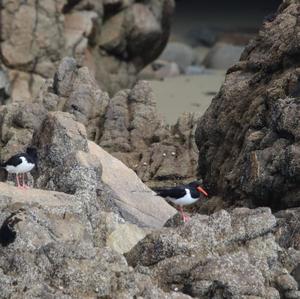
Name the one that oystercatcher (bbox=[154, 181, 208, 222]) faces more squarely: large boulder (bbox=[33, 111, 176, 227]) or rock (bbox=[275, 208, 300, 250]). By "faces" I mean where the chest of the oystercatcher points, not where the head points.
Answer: the rock

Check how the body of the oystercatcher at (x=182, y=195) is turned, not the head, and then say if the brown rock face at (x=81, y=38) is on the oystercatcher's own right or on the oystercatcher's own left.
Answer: on the oystercatcher's own left

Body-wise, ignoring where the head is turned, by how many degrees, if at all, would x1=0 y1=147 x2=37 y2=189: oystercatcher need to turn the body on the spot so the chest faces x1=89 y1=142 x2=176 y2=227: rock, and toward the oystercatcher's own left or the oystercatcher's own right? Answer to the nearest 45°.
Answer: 0° — it already faces it

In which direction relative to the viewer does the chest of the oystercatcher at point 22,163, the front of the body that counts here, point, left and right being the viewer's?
facing to the right of the viewer

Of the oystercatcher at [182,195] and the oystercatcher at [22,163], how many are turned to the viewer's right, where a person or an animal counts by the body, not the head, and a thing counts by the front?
2

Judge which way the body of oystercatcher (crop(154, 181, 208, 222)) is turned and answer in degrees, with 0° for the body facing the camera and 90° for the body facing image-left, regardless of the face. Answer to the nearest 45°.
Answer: approximately 270°

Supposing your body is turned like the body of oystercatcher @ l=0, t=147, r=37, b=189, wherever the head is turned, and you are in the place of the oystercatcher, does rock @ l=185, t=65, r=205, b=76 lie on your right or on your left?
on your left

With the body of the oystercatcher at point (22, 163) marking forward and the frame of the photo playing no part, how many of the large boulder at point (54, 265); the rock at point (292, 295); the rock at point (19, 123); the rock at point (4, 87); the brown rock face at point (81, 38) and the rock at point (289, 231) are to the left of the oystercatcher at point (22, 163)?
3
